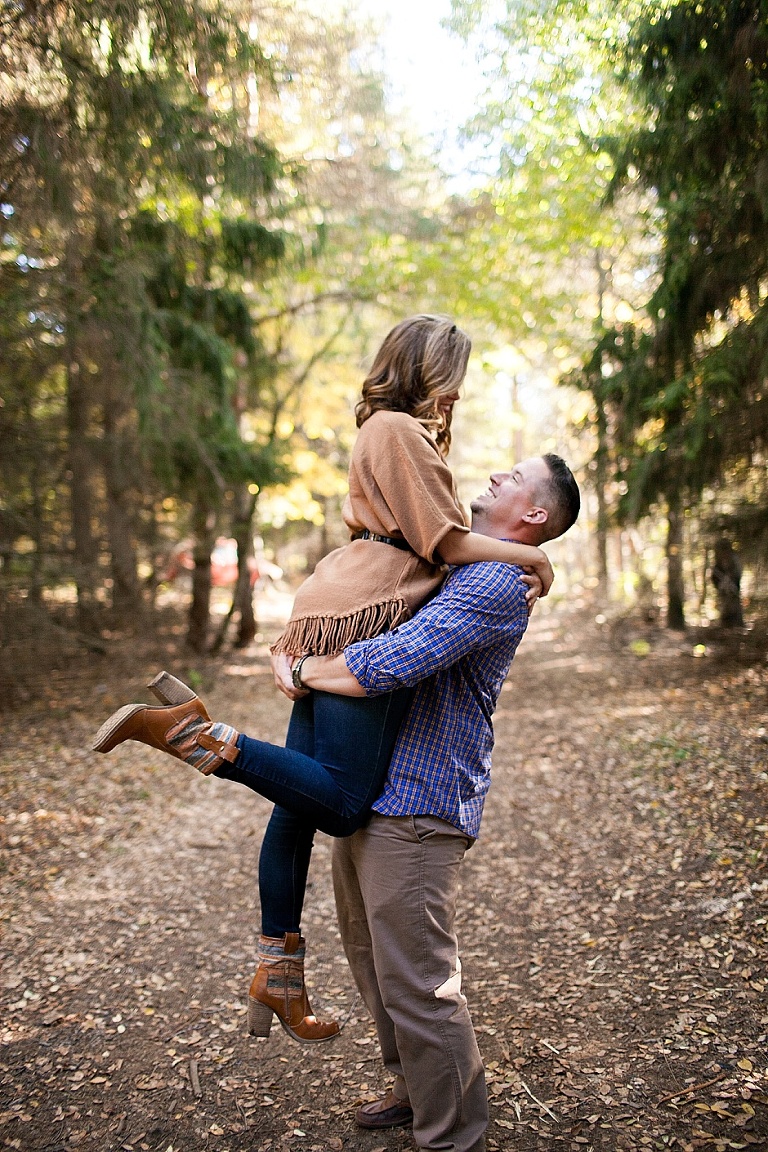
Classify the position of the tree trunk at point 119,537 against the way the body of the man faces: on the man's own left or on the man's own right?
on the man's own right

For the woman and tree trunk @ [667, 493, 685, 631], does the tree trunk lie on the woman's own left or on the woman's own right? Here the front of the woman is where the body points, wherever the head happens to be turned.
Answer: on the woman's own left

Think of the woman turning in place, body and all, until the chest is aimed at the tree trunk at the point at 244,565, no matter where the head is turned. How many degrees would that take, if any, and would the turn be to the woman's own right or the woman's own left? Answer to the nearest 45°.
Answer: approximately 90° to the woman's own left

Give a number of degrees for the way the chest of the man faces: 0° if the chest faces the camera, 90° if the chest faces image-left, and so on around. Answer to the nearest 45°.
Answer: approximately 90°

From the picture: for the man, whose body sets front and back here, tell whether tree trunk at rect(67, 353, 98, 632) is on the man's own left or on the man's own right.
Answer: on the man's own right

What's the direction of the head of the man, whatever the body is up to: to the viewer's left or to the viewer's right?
to the viewer's left

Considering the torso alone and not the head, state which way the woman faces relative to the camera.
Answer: to the viewer's right

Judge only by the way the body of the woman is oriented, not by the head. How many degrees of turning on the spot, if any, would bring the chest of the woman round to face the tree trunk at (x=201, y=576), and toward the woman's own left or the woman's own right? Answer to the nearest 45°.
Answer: approximately 90° to the woman's own left

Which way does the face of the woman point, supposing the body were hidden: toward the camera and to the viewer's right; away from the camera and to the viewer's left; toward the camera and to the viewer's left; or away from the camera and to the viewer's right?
away from the camera and to the viewer's right
